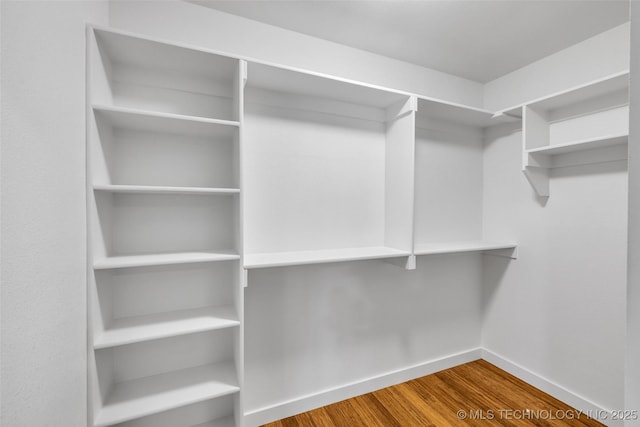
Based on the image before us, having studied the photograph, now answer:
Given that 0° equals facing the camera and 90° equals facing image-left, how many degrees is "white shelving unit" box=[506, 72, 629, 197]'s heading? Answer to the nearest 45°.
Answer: approximately 45°

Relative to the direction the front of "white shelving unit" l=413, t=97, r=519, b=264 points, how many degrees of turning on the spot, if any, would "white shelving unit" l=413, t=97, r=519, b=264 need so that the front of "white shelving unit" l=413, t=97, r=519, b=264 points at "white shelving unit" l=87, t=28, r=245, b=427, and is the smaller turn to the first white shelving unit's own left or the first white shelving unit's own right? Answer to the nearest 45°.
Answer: approximately 90° to the first white shelving unit's own right

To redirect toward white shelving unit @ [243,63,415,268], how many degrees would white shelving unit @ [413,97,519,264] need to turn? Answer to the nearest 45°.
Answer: approximately 90° to its right

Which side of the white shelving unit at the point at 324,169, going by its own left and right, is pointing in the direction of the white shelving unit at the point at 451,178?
left

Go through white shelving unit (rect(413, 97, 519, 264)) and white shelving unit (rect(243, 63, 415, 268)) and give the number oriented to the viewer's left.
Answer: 0

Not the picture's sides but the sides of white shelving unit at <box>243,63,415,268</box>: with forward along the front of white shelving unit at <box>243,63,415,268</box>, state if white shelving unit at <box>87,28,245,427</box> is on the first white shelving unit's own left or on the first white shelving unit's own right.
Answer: on the first white shelving unit's own right

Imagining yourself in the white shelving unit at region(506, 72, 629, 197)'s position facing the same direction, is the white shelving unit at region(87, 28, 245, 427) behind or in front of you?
in front

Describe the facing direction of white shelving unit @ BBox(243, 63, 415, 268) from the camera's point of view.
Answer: facing the viewer and to the right of the viewer

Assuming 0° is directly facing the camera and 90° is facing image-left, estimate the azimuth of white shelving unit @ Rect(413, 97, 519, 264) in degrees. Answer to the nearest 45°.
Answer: approximately 315°

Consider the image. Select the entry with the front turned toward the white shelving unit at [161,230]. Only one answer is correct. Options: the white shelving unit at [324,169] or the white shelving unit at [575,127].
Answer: the white shelving unit at [575,127]

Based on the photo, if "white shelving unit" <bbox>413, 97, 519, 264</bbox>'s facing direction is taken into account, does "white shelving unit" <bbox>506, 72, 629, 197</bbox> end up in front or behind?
in front

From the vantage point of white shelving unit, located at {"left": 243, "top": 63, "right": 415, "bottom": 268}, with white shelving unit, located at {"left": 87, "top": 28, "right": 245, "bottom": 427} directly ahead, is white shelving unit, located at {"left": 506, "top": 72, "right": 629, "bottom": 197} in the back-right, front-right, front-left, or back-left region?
back-left

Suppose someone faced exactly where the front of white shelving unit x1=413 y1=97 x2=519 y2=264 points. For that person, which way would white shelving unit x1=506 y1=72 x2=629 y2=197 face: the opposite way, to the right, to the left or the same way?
to the right

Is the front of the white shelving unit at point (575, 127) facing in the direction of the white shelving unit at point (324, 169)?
yes

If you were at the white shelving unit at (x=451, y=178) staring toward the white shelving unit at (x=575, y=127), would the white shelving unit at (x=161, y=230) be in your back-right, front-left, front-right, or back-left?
back-right
